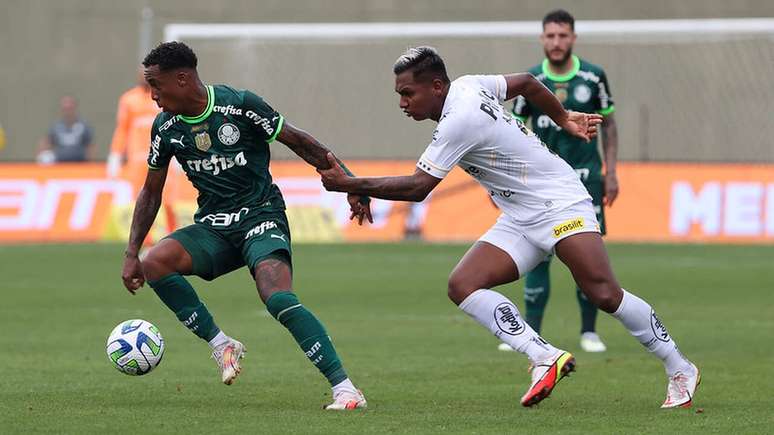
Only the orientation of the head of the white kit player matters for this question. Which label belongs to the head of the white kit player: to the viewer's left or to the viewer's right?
to the viewer's left

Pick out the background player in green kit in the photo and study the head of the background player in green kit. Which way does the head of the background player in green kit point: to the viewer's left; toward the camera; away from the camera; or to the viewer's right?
toward the camera

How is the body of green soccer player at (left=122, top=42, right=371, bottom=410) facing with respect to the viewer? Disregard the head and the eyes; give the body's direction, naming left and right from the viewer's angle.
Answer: facing the viewer and to the left of the viewer

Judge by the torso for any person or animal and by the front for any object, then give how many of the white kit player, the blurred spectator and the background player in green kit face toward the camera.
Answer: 2

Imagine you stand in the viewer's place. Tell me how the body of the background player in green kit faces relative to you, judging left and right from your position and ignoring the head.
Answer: facing the viewer

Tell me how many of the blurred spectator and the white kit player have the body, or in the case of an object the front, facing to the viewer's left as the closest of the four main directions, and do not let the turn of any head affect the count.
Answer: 1

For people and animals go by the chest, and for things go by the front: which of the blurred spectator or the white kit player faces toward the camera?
the blurred spectator

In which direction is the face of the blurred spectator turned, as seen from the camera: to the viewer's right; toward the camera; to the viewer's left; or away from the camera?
toward the camera

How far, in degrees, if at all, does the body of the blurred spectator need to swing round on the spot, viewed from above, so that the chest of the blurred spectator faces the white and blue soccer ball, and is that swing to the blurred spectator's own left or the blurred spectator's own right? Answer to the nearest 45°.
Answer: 0° — they already face it

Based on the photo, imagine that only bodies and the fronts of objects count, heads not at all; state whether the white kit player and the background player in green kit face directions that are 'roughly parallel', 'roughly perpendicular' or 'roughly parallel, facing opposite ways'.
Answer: roughly perpendicular

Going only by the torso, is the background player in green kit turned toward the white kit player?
yes

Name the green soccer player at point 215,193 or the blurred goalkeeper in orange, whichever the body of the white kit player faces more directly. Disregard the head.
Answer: the green soccer player

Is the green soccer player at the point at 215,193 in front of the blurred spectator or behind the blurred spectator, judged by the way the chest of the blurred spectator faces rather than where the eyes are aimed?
in front

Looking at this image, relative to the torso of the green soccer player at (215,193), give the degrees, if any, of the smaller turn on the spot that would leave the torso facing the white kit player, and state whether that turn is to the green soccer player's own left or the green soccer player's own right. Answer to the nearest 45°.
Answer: approximately 135° to the green soccer player's own left

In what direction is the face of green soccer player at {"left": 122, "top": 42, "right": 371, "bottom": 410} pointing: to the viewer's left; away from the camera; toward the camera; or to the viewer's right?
to the viewer's left

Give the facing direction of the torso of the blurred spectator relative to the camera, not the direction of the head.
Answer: toward the camera

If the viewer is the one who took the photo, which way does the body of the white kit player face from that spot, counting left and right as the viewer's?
facing to the left of the viewer

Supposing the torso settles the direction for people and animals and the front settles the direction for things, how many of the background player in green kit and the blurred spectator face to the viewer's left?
0
